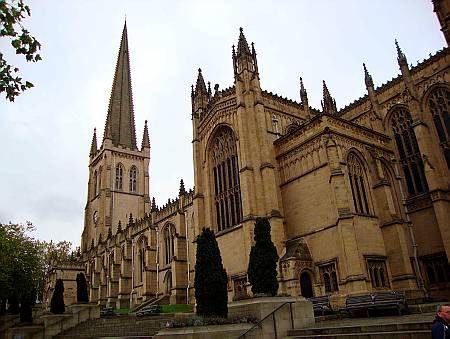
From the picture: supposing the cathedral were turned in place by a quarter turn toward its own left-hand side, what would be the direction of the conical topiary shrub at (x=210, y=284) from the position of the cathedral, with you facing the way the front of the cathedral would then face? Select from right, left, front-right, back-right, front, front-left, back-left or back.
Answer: front

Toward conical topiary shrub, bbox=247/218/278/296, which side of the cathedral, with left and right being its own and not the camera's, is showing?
left

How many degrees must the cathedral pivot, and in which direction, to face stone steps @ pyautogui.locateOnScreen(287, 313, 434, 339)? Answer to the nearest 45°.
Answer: approximately 45° to its left

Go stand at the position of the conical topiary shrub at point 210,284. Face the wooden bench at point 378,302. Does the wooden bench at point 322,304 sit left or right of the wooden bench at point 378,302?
left
